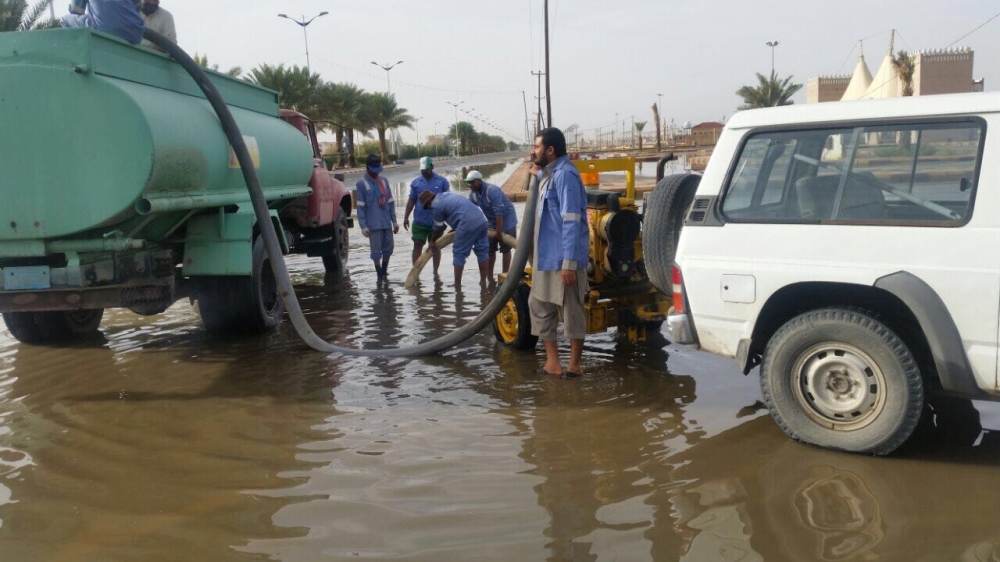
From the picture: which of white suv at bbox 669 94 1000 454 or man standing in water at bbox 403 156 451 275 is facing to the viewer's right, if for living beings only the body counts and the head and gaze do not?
the white suv

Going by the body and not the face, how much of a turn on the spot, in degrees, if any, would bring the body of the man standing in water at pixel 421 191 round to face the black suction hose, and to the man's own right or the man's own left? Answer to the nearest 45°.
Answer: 0° — they already face it

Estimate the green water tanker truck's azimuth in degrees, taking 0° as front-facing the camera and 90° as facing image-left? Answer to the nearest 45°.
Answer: approximately 225°

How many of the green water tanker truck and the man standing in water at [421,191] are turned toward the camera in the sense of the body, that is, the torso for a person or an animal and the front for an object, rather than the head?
1

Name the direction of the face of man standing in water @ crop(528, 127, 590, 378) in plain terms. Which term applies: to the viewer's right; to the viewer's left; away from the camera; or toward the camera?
to the viewer's left

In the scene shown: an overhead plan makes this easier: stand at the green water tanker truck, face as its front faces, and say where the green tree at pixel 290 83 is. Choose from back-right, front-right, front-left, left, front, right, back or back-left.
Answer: front-left

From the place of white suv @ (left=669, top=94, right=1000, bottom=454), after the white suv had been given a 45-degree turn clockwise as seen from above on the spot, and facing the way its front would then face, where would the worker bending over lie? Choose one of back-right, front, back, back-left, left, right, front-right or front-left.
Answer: back

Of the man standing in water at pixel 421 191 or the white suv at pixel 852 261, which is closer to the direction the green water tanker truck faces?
the man standing in water

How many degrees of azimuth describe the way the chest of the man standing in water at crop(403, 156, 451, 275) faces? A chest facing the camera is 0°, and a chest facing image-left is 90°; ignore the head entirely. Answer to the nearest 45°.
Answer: approximately 0°
